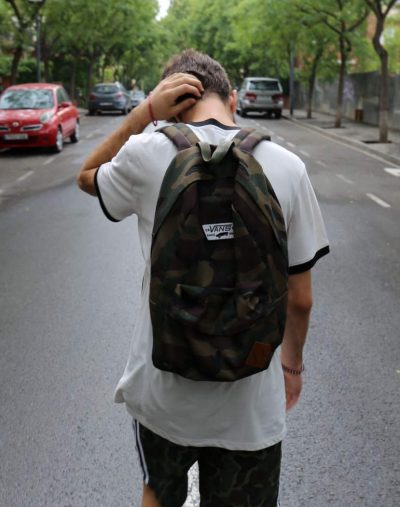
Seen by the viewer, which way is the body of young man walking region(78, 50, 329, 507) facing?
away from the camera

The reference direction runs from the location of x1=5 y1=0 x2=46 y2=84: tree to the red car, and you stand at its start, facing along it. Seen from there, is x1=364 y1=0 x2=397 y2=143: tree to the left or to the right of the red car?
left

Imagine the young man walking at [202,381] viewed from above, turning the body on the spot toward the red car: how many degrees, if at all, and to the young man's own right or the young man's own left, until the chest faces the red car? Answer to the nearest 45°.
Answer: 0° — they already face it
